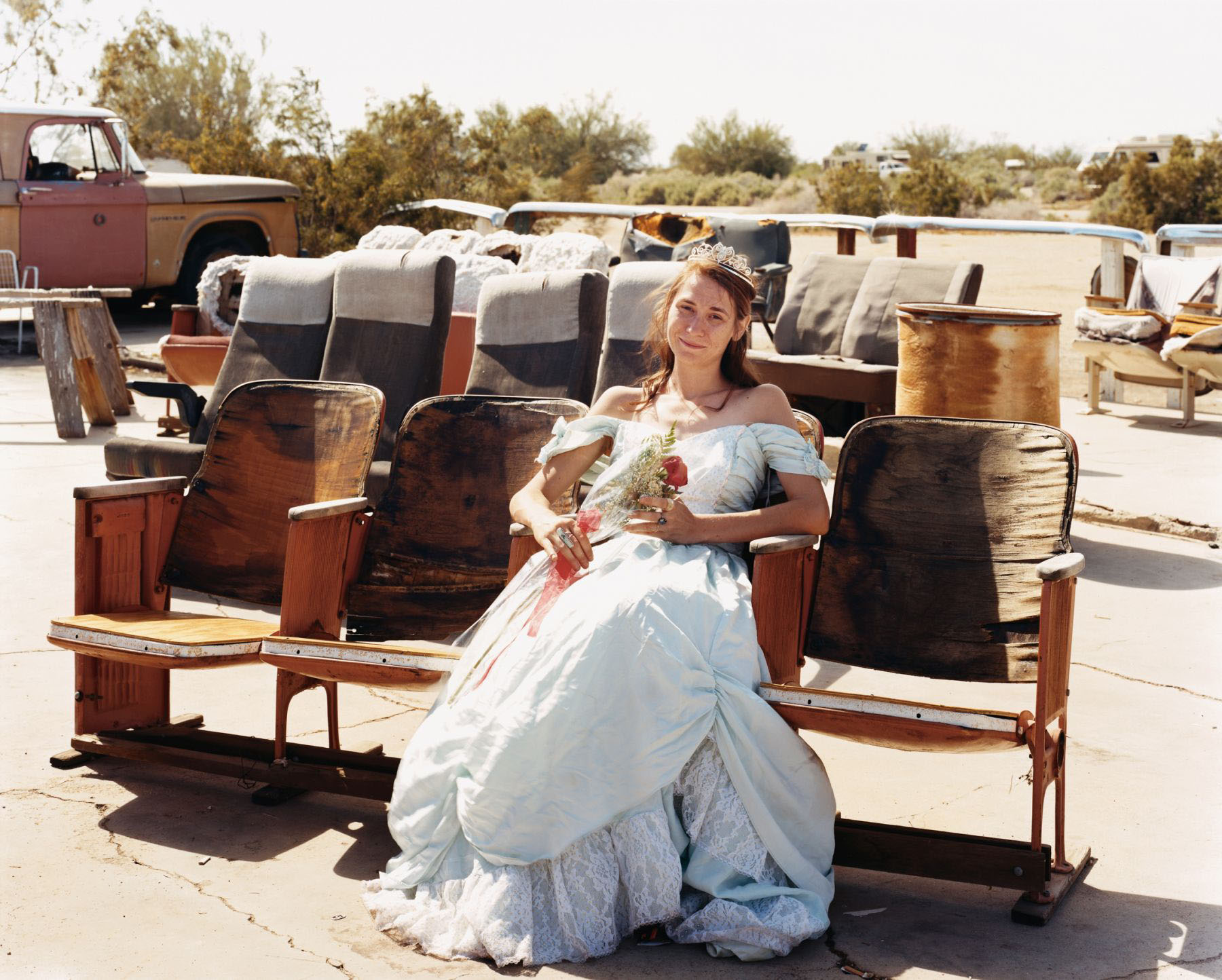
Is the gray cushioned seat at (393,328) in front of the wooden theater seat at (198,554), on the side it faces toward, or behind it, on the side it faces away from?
behind

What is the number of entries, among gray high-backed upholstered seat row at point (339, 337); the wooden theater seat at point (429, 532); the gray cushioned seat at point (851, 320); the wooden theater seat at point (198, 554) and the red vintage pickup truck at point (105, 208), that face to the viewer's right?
1

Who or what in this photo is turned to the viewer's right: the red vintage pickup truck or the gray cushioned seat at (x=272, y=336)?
the red vintage pickup truck

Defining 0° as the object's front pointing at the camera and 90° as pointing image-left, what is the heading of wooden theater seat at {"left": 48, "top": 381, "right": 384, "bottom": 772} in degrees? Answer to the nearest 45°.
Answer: approximately 45°

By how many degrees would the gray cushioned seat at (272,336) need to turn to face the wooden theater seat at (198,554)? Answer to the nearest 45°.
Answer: approximately 45° to its left

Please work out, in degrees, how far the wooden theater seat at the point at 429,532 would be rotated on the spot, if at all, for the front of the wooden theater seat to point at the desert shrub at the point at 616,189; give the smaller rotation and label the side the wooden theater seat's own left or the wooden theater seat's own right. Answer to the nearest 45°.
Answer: approximately 135° to the wooden theater seat's own right

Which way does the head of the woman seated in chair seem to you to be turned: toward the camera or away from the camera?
toward the camera

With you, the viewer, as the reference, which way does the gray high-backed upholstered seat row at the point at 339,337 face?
facing the viewer and to the left of the viewer

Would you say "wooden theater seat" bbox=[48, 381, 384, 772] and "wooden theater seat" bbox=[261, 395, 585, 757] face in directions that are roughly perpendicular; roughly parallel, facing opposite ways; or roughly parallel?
roughly parallel

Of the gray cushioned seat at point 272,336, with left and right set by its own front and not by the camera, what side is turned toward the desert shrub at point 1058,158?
back

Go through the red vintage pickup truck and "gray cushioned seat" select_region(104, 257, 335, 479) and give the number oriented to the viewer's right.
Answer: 1

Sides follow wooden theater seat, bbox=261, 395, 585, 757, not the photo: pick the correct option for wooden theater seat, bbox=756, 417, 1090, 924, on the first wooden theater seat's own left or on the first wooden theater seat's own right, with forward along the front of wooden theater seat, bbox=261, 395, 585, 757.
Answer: on the first wooden theater seat's own left

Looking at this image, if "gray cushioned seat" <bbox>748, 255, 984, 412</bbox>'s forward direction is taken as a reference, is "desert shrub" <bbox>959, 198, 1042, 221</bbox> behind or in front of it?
behind

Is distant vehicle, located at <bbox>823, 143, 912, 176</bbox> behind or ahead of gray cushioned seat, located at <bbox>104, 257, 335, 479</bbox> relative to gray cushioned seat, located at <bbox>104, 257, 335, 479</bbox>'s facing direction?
behind

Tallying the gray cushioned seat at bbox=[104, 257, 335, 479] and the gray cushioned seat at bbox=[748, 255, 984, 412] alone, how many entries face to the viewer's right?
0

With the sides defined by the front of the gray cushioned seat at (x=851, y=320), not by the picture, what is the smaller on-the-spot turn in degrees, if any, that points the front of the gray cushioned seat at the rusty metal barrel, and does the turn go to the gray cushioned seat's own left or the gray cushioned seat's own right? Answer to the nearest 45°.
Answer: approximately 45° to the gray cushioned seat's own left

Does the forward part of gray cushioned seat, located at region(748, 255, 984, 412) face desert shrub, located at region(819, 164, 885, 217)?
no

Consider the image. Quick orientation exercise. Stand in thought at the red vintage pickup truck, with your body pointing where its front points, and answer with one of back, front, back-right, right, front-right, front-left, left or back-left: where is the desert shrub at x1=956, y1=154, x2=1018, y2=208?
front-left
